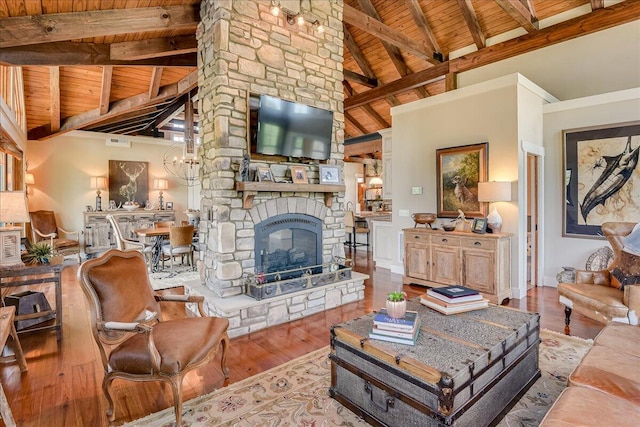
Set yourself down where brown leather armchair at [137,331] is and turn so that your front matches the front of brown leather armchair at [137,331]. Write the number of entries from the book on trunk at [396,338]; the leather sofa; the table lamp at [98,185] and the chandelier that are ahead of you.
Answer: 2

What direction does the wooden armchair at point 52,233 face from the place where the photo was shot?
facing the viewer and to the right of the viewer

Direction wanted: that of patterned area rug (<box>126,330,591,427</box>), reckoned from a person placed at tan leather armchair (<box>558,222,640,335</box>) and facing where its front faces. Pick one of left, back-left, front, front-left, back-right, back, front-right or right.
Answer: front

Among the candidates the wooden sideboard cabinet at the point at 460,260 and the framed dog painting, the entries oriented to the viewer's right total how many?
0

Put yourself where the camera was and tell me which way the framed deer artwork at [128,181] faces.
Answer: facing the viewer

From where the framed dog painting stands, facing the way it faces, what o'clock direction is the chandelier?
The chandelier is roughly at 2 o'clock from the framed dog painting.

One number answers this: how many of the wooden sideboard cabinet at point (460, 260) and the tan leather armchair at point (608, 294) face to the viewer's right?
0

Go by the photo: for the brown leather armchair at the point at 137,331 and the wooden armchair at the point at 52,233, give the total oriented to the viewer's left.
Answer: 0

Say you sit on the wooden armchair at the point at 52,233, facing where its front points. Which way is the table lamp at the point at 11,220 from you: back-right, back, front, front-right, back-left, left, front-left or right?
front-right

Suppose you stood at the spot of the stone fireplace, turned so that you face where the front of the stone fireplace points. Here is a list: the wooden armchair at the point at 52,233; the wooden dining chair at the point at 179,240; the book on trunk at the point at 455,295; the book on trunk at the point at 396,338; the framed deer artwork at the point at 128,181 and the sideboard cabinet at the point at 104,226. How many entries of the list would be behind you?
4

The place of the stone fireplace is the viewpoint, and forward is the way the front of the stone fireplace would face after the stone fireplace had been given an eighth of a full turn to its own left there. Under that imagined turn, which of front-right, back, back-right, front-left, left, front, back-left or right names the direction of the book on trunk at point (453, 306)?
front-right

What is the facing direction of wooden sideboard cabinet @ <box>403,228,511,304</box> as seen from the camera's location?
facing the viewer and to the left of the viewer

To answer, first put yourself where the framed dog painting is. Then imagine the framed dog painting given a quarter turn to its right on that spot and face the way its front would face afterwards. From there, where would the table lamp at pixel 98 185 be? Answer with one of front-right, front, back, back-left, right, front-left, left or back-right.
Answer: front-left

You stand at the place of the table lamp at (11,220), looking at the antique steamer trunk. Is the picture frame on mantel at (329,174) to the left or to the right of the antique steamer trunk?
left

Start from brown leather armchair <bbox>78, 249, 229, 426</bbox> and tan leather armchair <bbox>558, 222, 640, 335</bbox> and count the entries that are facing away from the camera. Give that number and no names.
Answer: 0
